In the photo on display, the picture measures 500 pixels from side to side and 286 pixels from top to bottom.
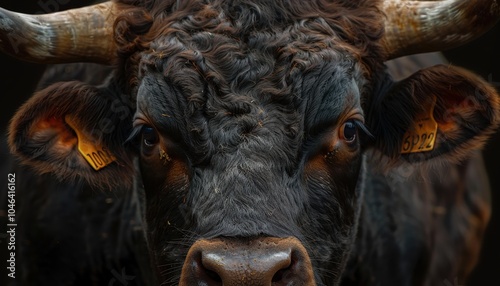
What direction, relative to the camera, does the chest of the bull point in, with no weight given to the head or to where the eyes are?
toward the camera
